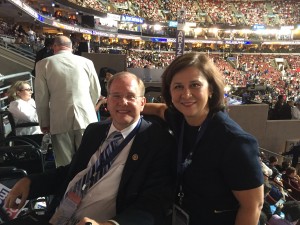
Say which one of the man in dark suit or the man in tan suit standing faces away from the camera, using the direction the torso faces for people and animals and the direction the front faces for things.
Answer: the man in tan suit standing

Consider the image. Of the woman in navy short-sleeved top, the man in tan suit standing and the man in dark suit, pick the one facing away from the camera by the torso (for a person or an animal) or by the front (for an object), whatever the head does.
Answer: the man in tan suit standing

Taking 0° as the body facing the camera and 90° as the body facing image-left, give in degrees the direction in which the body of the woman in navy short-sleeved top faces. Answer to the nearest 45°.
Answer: approximately 45°

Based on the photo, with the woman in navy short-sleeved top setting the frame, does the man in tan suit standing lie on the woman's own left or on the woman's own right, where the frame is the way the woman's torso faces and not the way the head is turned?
on the woman's own right

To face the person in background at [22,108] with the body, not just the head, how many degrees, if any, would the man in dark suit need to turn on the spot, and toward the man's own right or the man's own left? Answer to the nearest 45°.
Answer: approximately 135° to the man's own right

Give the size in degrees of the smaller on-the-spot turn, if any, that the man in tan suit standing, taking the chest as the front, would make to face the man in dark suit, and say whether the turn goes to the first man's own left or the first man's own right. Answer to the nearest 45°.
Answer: approximately 180°

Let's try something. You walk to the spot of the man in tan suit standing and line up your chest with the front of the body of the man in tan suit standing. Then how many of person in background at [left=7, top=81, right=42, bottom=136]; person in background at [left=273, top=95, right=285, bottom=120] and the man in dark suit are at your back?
1

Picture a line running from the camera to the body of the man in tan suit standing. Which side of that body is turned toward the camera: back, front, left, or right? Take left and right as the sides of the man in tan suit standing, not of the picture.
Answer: back

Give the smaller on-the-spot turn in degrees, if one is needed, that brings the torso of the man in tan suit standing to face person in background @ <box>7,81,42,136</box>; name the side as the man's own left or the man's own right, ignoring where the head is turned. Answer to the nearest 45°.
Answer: approximately 45° to the man's own left

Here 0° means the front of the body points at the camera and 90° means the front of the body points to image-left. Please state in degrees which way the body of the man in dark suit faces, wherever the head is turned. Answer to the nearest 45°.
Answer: approximately 45°

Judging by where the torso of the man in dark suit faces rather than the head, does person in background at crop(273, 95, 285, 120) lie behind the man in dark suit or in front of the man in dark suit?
behind
